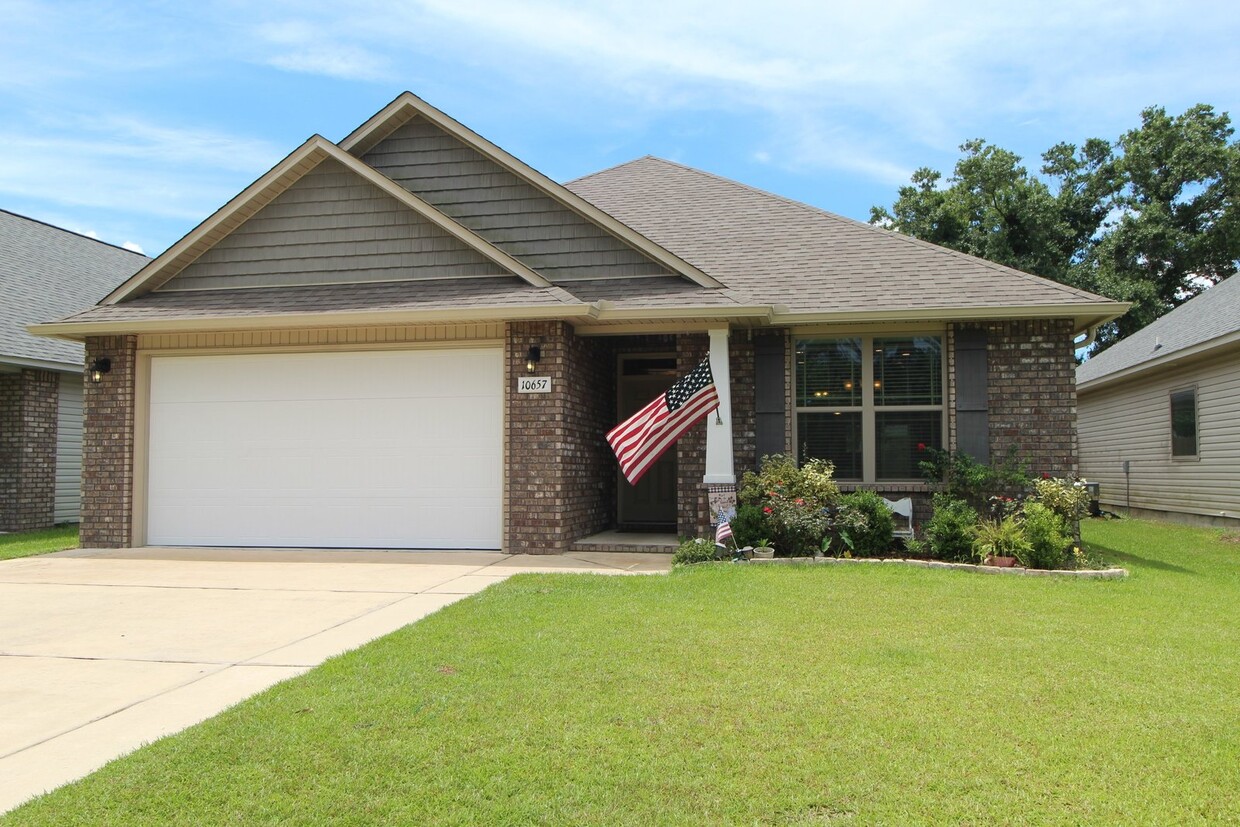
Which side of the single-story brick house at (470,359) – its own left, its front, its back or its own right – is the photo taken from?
front

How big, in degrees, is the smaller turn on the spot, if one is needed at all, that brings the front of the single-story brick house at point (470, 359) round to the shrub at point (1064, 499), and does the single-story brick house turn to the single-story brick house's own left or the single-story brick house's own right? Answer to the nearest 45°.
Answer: approximately 90° to the single-story brick house's own left

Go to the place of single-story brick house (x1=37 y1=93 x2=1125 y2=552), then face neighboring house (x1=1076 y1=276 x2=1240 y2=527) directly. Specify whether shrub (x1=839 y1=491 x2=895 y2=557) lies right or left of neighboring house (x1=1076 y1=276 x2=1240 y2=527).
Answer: right

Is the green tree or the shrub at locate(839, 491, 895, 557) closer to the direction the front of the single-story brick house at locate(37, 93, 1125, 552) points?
the shrub

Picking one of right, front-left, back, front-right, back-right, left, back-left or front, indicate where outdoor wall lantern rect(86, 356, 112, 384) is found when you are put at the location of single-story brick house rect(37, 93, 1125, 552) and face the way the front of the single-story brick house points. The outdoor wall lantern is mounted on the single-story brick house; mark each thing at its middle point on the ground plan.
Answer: right

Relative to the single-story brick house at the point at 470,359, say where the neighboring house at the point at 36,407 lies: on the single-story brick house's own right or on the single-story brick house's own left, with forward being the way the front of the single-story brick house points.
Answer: on the single-story brick house's own right

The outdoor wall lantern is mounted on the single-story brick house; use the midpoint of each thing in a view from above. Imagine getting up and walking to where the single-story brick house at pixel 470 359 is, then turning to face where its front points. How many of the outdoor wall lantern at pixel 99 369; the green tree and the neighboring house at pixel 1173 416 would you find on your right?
1

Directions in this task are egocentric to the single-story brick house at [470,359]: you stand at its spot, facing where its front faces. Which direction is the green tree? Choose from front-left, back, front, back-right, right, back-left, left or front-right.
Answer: back-left

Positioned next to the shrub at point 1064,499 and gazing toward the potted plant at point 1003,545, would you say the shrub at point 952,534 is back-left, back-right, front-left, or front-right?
front-right
